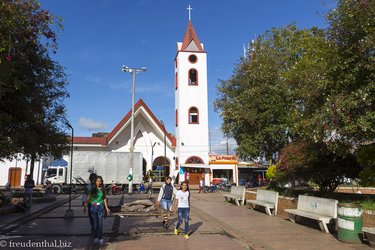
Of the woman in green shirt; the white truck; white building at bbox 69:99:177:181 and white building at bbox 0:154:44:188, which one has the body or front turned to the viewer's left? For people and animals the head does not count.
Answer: the white truck

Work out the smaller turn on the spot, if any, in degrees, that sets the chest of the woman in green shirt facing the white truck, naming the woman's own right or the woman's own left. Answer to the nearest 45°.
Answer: approximately 180°

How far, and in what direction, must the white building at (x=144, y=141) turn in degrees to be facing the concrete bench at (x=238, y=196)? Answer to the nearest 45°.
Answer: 0° — it already faces it

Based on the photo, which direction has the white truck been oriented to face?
to the viewer's left

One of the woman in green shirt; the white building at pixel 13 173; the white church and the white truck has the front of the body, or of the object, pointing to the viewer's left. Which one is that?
the white truck

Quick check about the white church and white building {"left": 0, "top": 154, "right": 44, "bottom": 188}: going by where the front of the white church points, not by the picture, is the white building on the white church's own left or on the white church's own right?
on the white church's own right

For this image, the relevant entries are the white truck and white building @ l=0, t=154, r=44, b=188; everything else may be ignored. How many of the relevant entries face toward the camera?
1

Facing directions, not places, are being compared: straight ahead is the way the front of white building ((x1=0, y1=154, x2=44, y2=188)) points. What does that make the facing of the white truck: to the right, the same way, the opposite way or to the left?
to the right

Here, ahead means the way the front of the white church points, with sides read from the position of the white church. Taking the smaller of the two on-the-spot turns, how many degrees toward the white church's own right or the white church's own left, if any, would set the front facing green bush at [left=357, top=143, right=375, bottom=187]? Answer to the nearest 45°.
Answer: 0° — it already faces it
